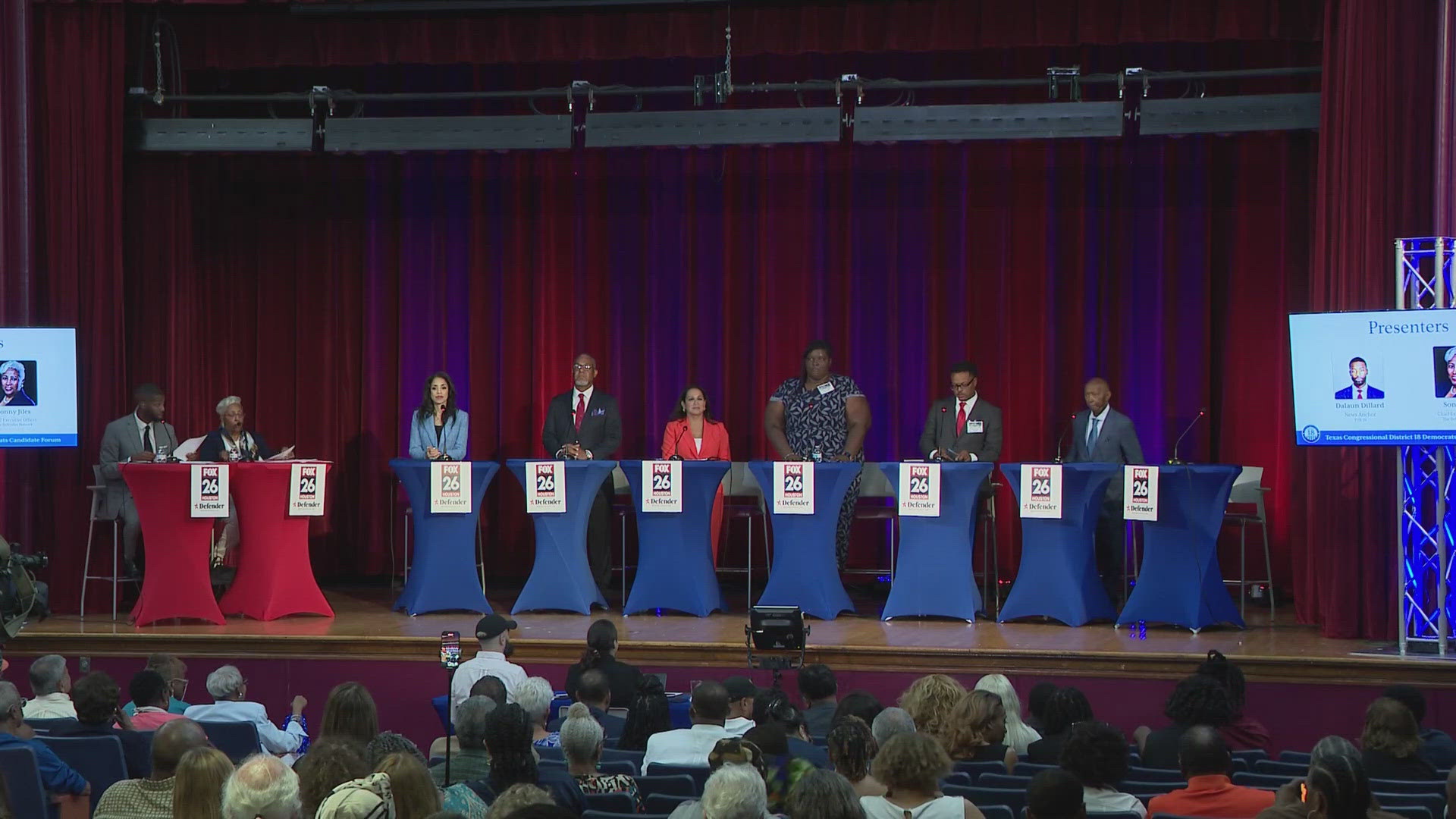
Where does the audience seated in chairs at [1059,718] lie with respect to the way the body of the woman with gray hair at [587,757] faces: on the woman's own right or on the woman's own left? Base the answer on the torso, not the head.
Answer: on the woman's own right

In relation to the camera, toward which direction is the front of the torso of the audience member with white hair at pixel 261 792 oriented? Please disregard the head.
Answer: away from the camera

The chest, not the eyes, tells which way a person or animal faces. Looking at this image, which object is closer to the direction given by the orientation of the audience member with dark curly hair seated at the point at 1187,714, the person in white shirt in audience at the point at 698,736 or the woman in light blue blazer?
the woman in light blue blazer

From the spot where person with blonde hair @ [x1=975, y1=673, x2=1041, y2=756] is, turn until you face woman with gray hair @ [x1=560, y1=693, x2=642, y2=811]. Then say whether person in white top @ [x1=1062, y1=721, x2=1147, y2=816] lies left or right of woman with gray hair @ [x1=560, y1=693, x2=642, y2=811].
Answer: left

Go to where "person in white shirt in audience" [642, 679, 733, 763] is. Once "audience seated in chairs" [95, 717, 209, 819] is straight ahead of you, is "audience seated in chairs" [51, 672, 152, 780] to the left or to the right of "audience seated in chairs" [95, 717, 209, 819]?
right

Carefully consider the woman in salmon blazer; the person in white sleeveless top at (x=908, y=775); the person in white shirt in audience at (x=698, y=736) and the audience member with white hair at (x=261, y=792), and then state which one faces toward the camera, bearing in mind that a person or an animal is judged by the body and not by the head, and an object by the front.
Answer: the woman in salmon blazer

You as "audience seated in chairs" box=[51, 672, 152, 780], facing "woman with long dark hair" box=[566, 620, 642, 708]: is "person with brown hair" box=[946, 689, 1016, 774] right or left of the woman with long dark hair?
right

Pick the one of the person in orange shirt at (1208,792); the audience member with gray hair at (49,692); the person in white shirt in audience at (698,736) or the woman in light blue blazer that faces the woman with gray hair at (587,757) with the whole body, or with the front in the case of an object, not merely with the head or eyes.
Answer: the woman in light blue blazer

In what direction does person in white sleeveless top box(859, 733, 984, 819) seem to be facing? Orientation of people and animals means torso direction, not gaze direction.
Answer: away from the camera

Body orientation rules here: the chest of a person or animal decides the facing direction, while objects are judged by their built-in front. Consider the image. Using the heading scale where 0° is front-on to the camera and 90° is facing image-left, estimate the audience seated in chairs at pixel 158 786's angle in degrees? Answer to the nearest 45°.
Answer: approximately 225°

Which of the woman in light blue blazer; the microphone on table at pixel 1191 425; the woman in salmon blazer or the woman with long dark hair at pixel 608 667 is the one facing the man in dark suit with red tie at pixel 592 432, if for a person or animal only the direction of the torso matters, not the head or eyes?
the woman with long dark hair
